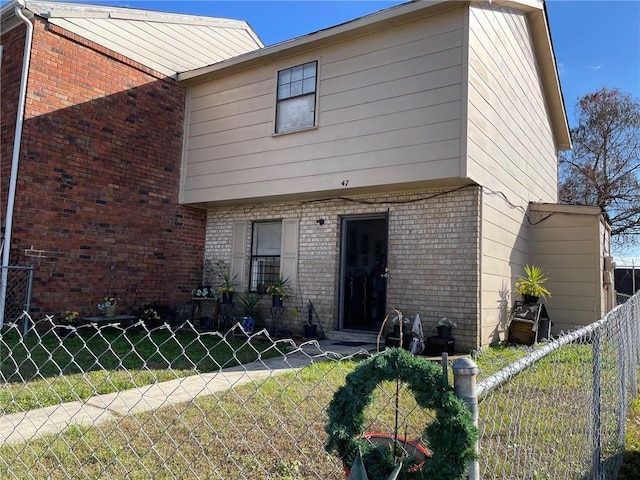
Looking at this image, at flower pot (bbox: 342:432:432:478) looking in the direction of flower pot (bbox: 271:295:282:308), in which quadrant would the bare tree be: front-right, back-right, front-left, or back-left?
front-right

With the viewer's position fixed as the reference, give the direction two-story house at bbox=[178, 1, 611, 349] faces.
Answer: facing the viewer and to the left of the viewer

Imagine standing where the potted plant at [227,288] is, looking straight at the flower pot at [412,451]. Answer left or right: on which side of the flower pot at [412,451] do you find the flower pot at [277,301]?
left

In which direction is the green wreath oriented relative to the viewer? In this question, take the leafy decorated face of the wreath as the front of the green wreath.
toward the camera

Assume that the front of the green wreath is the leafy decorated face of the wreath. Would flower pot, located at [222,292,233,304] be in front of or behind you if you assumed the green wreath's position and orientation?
behind

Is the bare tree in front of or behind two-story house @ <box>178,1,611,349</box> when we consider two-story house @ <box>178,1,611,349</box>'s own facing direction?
behind

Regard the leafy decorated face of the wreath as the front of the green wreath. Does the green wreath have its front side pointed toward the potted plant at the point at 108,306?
no

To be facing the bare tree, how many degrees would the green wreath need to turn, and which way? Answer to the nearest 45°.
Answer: approximately 135° to its left

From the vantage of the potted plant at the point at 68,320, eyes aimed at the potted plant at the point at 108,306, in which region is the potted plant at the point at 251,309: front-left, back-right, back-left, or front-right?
front-right

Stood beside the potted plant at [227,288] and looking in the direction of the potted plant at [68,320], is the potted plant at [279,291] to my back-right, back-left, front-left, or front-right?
back-left

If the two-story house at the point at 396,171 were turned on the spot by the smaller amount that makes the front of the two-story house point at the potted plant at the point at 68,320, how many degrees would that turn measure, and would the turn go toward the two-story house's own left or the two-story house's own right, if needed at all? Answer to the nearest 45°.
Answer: approximately 45° to the two-story house's own right

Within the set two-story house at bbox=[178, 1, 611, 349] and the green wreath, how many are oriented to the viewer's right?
0

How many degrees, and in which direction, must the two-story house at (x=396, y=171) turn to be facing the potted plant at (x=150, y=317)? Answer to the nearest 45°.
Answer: approximately 45° to its right

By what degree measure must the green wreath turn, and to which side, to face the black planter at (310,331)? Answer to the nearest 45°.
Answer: approximately 180°

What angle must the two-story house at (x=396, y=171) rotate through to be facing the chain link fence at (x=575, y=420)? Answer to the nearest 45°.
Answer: approximately 45° to its left
